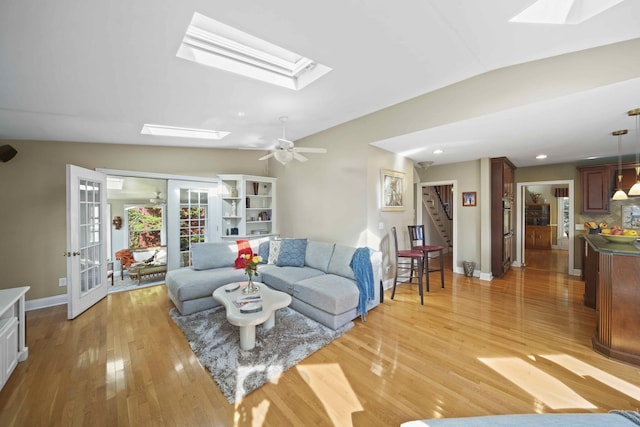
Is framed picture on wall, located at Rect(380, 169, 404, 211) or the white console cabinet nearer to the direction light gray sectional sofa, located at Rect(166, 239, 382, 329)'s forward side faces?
the white console cabinet

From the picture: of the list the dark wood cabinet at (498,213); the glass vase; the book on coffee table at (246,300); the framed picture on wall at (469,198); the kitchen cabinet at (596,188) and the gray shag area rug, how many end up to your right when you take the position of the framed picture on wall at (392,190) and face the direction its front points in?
3

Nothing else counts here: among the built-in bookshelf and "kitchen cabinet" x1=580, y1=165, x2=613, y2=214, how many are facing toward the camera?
2

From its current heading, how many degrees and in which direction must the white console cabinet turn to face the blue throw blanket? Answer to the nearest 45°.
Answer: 0° — it already faces it

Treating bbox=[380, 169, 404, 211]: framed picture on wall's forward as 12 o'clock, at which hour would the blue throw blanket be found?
The blue throw blanket is roughly at 2 o'clock from the framed picture on wall.

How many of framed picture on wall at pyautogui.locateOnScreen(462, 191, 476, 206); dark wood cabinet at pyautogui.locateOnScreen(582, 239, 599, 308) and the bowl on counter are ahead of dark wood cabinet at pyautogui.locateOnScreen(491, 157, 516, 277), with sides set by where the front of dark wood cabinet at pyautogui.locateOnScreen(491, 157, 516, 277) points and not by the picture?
2

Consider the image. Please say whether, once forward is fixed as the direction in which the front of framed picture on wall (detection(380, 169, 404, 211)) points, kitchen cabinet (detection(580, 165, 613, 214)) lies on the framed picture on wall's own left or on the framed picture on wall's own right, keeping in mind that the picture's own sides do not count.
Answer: on the framed picture on wall's own left

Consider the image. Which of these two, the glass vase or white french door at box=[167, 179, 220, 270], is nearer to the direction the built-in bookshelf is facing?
the glass vase

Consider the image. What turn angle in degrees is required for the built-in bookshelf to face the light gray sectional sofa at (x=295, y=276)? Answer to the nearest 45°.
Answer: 0° — it already faces it

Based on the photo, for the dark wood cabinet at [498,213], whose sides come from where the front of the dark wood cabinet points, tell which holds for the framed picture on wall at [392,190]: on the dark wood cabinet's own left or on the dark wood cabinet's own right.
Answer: on the dark wood cabinet's own right

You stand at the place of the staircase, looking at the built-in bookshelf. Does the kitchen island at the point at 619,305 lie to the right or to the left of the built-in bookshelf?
left

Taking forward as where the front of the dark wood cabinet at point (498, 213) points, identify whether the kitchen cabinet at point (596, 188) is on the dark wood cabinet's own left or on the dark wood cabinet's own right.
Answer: on the dark wood cabinet's own left

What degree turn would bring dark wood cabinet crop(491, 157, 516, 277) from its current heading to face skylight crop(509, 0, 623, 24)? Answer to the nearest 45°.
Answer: approximately 45° to its right
